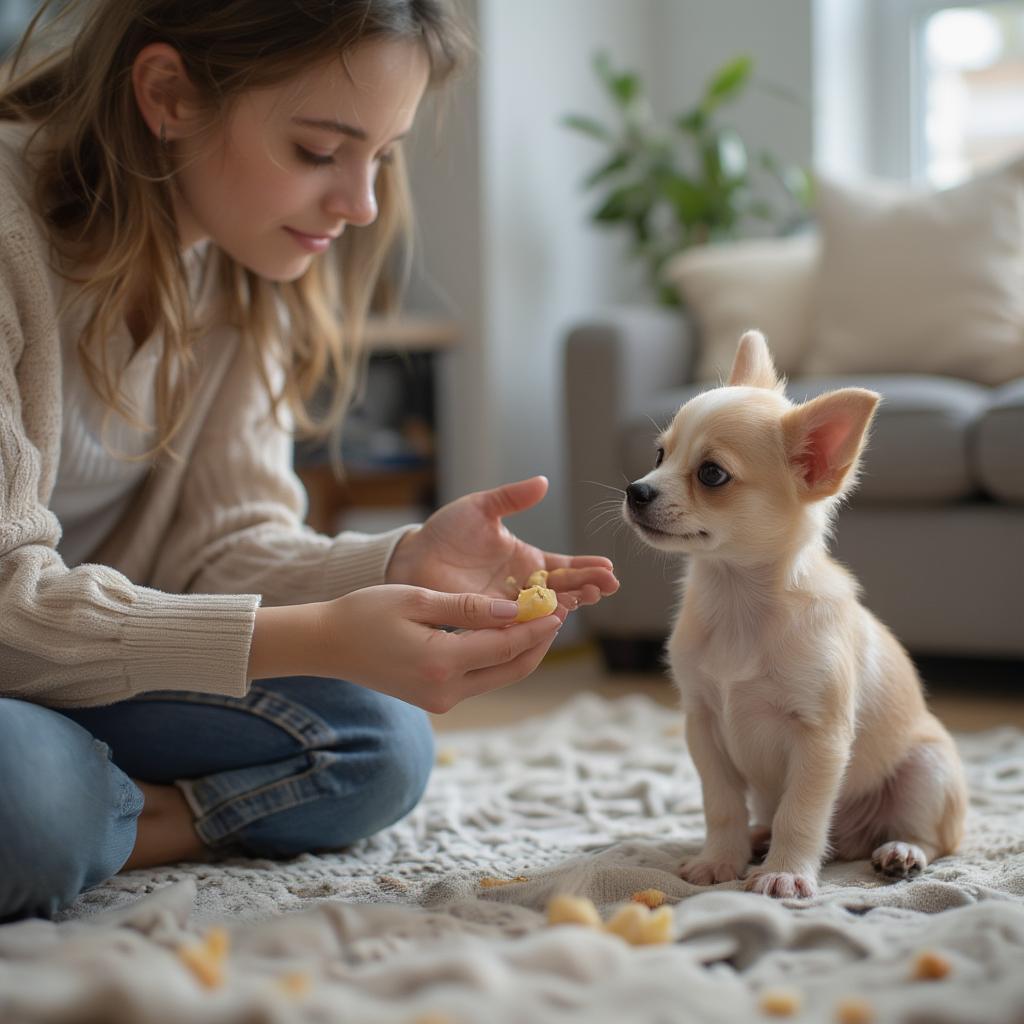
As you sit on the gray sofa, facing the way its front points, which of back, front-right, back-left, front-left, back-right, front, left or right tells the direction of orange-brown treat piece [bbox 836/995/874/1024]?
front

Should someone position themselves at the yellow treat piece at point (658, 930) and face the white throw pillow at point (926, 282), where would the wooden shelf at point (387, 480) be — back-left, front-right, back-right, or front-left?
front-left

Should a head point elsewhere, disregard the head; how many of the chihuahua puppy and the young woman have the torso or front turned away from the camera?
0

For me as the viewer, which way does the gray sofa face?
facing the viewer

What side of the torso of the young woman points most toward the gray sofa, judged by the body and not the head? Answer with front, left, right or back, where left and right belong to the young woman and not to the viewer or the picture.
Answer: left

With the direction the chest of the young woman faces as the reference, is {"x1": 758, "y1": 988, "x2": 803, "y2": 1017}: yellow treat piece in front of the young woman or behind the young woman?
in front

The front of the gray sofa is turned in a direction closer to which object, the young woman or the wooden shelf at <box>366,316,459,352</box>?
the young woman

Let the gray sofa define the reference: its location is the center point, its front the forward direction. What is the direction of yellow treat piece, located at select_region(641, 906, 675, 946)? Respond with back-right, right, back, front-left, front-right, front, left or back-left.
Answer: front

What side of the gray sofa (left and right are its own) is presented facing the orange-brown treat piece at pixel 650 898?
front

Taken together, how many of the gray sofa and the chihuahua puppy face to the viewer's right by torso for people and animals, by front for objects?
0

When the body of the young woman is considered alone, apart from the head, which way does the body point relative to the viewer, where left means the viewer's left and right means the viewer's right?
facing the viewer and to the right of the viewer

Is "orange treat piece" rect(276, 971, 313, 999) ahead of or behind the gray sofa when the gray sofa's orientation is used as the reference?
ahead

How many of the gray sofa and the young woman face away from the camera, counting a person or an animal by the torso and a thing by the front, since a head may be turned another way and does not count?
0

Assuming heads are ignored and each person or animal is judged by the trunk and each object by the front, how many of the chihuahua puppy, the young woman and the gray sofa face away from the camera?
0

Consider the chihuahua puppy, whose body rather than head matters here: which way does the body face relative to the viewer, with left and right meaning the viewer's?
facing the viewer and to the left of the viewer

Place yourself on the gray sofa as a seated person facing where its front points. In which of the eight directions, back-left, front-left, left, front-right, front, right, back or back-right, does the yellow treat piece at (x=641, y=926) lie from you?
front
